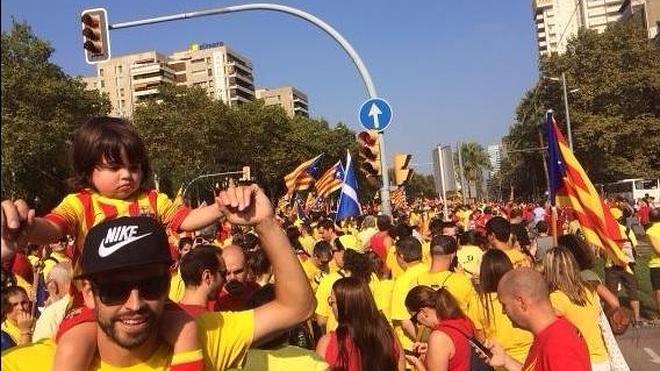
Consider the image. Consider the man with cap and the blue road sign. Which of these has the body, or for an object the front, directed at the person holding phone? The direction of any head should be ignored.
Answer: the blue road sign

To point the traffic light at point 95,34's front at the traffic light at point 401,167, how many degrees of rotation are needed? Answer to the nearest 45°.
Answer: approximately 135° to its left

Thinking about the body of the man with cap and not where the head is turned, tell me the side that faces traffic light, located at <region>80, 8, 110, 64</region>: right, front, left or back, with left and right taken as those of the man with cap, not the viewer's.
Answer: back

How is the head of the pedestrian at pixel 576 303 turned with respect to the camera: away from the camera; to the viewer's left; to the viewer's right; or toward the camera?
away from the camera

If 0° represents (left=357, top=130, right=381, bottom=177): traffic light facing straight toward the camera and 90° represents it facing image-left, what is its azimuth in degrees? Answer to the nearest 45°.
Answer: approximately 45°

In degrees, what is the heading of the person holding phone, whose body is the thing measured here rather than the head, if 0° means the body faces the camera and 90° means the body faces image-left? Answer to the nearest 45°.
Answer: approximately 90°
